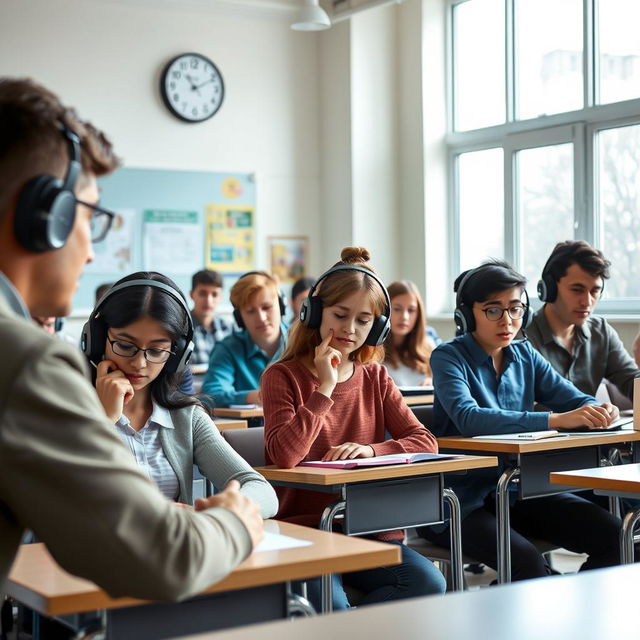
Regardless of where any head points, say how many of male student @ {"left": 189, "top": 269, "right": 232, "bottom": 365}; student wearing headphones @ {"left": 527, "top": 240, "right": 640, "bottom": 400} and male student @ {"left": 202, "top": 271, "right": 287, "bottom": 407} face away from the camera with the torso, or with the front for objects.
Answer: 0

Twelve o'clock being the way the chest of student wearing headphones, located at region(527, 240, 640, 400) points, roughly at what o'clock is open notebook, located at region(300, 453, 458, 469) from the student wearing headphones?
The open notebook is roughly at 2 o'clock from the student wearing headphones.

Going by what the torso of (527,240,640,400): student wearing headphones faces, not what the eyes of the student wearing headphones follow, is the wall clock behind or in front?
behind

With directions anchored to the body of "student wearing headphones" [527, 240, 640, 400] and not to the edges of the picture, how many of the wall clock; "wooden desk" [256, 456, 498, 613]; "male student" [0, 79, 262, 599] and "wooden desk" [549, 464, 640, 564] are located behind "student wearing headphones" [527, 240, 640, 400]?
1

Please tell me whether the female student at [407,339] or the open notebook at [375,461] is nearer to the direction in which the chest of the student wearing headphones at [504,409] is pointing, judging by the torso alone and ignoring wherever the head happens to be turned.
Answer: the open notebook

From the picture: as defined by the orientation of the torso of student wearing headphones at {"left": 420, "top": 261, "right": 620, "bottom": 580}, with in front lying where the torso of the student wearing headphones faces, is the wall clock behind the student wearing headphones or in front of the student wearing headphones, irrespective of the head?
behind

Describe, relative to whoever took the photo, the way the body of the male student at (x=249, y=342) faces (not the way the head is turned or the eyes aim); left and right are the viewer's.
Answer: facing the viewer and to the right of the viewer

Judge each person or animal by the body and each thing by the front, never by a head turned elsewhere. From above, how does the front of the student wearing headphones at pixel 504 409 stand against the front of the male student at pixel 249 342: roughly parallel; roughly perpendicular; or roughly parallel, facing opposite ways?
roughly parallel

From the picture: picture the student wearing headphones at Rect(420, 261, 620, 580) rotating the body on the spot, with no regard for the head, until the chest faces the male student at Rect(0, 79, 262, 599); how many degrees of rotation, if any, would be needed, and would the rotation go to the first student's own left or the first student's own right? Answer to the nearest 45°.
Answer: approximately 45° to the first student's own right

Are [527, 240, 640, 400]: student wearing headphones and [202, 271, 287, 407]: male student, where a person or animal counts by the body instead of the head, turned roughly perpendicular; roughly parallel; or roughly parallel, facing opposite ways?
roughly parallel

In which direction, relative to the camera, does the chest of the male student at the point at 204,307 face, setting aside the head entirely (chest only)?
toward the camera

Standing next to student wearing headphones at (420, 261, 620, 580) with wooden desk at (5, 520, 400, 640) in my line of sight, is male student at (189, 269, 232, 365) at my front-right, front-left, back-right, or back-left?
back-right
